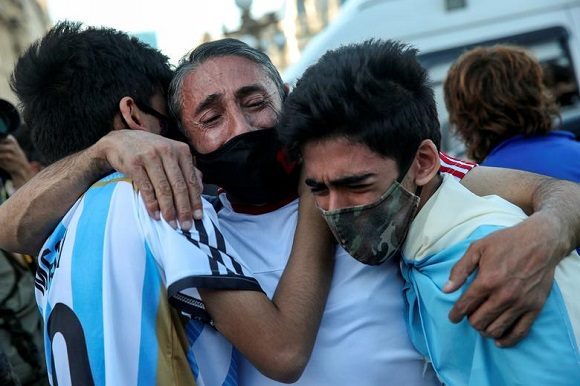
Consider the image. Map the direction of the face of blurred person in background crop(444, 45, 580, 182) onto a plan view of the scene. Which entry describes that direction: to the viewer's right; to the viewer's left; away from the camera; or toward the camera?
away from the camera

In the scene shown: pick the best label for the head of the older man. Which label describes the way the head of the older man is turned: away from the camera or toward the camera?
toward the camera

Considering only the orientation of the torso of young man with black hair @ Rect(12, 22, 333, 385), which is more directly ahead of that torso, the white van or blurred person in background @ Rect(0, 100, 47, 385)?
the white van

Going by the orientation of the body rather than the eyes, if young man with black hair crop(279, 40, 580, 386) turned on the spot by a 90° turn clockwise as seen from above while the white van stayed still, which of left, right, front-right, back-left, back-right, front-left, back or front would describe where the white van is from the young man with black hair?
front-right

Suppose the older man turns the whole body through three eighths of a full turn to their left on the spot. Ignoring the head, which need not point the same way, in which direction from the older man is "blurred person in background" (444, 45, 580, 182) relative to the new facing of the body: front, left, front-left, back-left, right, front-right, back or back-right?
front

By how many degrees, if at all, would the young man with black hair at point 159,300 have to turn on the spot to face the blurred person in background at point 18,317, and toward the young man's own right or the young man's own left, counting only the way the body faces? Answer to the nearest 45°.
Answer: approximately 90° to the young man's own left

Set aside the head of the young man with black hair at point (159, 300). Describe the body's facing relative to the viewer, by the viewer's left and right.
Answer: facing away from the viewer and to the right of the viewer

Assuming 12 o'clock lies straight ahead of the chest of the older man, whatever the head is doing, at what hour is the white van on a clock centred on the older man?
The white van is roughly at 7 o'clock from the older man.

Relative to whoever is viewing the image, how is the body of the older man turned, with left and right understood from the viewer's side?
facing the viewer

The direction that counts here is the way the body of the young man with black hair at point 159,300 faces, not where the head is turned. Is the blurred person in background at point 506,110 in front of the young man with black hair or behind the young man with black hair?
in front

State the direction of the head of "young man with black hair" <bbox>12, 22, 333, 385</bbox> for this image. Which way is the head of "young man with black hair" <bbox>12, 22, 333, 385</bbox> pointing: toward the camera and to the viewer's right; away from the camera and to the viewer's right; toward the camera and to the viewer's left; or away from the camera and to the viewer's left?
away from the camera and to the viewer's right

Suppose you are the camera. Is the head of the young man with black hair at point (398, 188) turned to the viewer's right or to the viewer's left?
to the viewer's left

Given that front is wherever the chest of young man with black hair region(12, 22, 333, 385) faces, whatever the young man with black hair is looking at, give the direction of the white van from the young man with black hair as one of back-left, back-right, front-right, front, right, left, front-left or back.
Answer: front
